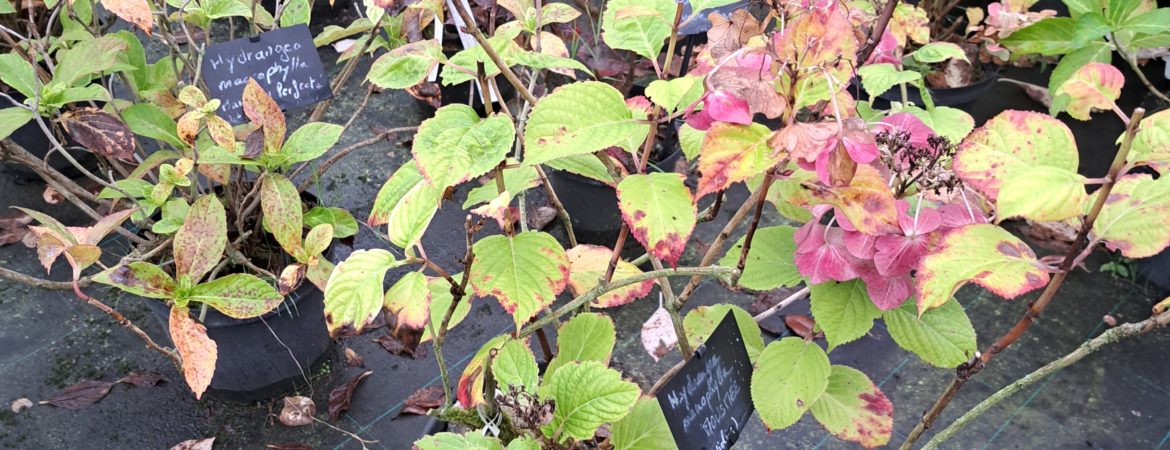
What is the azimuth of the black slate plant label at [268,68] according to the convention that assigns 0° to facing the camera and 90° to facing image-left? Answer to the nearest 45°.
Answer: approximately 0°

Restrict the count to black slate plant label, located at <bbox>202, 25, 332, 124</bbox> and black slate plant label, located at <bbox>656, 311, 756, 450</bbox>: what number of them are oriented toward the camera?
2

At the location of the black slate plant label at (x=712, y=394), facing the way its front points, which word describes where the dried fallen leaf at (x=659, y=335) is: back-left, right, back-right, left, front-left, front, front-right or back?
back

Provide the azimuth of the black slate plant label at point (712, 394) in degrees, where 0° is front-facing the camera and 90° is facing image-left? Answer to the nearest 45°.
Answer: approximately 0°

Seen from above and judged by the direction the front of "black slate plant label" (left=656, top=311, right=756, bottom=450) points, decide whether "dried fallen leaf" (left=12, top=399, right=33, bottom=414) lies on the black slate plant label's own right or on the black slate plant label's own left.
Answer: on the black slate plant label's own right

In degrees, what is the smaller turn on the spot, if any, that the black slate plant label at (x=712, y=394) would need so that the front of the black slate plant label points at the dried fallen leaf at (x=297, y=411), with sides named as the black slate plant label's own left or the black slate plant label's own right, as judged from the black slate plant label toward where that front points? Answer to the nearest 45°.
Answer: approximately 135° to the black slate plant label's own right

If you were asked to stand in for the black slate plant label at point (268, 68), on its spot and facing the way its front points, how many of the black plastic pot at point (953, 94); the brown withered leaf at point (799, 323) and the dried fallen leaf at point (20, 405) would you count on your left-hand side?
2

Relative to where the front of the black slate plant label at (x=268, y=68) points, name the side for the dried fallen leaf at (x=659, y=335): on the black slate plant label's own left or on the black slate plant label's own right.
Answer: on the black slate plant label's own left
